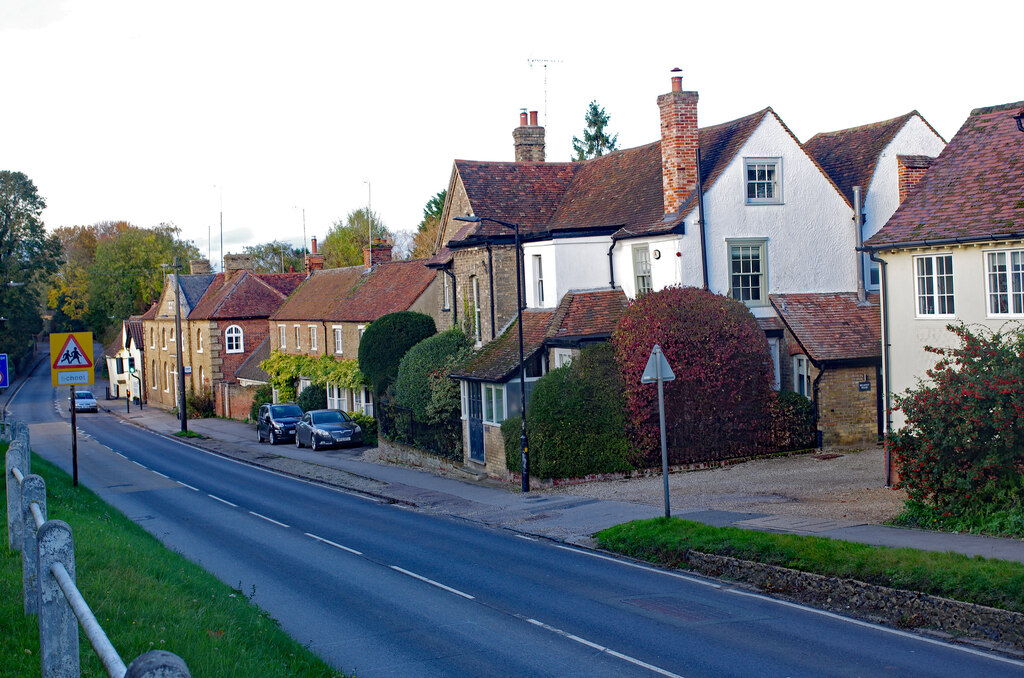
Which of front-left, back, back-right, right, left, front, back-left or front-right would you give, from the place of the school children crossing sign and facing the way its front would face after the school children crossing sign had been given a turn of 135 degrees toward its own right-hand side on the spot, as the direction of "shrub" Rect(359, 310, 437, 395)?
right

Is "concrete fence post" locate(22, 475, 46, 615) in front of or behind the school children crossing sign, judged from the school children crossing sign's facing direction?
in front

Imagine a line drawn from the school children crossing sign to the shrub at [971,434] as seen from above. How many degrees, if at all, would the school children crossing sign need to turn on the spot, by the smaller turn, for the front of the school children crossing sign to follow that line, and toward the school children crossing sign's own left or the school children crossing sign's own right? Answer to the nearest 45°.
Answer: approximately 45° to the school children crossing sign's own left

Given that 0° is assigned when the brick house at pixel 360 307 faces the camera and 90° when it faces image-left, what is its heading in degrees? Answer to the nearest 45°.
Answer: approximately 45°

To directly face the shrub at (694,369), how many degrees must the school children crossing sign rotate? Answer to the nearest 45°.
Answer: approximately 90° to its left

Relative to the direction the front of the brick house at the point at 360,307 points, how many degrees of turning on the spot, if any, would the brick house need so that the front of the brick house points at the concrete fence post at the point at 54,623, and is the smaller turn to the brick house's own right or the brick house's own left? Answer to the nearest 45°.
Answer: approximately 45° to the brick house's own left

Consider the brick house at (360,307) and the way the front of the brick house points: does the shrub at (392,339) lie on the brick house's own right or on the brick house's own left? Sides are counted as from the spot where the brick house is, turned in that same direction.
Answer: on the brick house's own left

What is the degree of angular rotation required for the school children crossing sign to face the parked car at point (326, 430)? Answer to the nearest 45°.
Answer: approximately 135° to its left

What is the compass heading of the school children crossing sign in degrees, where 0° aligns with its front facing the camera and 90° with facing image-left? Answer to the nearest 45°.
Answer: approximately 0°

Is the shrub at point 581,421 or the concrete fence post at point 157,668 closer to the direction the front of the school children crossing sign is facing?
the concrete fence post

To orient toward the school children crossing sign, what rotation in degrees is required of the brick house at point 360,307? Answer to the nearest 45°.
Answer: approximately 45° to its left

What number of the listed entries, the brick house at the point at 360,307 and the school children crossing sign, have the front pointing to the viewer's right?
0

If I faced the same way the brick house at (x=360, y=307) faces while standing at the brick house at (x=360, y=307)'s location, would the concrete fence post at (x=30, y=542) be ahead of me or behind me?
ahead
